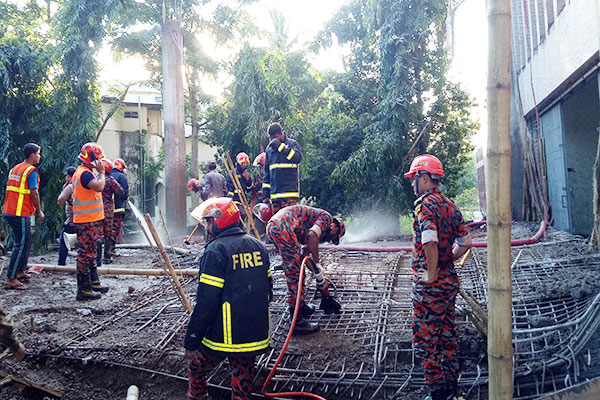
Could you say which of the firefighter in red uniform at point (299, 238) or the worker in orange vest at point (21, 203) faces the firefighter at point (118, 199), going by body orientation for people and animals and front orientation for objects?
the worker in orange vest

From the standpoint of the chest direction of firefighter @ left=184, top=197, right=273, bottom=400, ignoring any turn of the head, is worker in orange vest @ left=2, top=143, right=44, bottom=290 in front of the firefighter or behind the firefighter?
in front

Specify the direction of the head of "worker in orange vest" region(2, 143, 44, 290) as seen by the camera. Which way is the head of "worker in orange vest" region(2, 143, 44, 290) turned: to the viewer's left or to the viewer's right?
to the viewer's right

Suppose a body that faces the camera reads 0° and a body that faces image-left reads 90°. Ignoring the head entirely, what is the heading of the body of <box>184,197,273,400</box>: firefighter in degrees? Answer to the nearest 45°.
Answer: approximately 135°

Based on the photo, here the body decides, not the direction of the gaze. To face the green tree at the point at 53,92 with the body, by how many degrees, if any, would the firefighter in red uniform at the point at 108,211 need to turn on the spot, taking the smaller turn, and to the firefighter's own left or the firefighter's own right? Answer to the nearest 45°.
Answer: approximately 90° to the firefighter's own left

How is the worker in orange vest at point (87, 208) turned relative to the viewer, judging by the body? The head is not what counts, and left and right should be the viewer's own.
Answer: facing to the right of the viewer

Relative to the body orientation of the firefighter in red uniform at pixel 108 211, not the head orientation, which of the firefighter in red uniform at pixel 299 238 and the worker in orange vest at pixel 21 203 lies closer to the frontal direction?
the firefighter in red uniform

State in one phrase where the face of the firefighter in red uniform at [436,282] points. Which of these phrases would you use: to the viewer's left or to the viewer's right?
to the viewer's left

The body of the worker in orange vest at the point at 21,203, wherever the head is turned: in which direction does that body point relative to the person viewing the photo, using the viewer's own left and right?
facing away from the viewer and to the right of the viewer

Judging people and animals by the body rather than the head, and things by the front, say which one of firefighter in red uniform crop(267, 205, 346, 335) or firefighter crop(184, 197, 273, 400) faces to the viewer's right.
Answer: the firefighter in red uniform

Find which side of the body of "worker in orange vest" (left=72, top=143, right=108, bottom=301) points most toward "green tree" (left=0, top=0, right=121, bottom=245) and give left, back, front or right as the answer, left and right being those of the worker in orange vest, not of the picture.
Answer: left

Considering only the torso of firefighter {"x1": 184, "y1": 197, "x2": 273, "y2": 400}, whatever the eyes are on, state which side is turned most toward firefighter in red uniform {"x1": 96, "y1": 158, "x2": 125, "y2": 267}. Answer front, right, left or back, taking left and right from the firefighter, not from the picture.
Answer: front

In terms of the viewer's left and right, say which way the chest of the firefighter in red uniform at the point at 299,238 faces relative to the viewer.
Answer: facing to the right of the viewer
